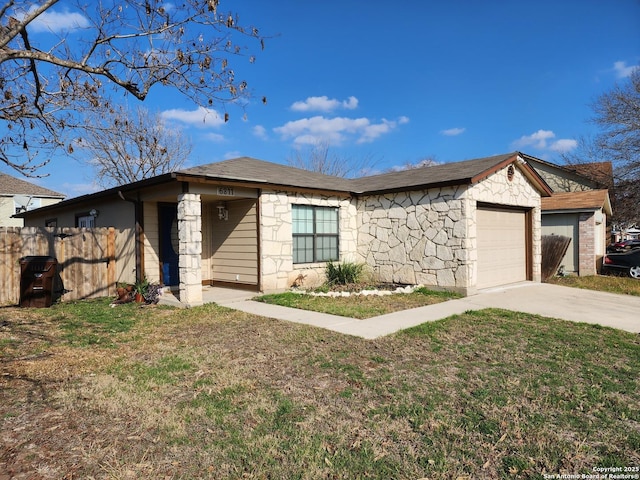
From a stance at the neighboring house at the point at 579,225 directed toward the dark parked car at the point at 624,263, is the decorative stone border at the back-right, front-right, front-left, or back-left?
back-right

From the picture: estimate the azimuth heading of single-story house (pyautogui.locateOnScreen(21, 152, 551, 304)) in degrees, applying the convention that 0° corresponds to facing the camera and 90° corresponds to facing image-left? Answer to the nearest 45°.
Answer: approximately 315°

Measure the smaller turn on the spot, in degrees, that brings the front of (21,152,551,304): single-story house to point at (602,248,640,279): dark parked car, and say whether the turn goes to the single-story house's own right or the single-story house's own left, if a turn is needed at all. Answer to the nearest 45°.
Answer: approximately 45° to the single-story house's own left

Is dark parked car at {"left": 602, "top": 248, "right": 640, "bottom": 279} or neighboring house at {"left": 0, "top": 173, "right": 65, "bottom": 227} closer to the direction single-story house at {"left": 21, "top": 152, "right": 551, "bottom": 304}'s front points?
the dark parked car

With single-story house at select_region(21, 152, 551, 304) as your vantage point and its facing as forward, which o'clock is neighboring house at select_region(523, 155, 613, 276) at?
The neighboring house is roughly at 10 o'clock from the single-story house.

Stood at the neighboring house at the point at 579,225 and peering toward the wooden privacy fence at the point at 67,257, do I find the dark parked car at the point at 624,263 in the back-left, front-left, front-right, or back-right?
back-left

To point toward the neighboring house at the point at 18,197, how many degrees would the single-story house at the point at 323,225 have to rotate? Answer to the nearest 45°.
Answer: approximately 180°
